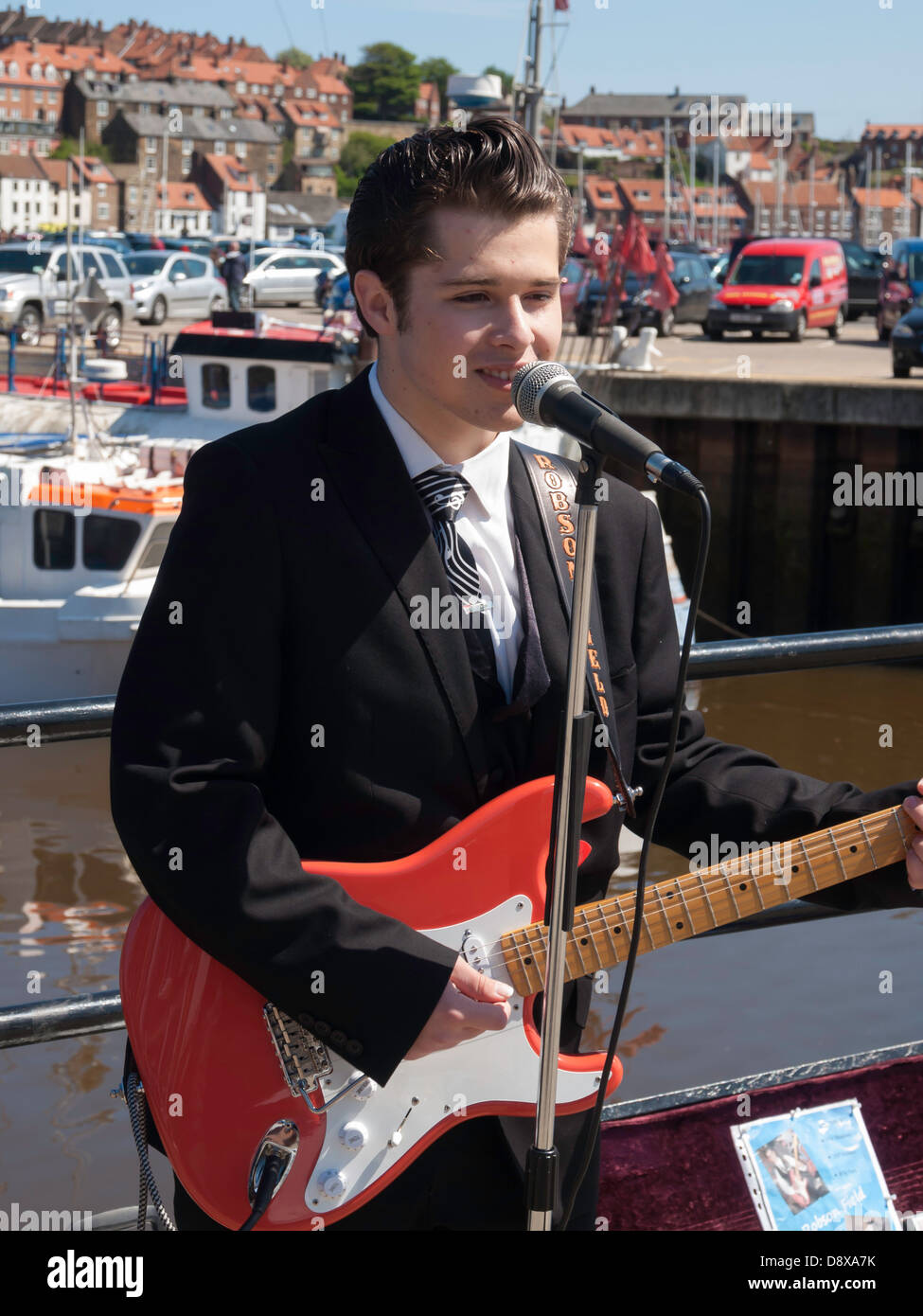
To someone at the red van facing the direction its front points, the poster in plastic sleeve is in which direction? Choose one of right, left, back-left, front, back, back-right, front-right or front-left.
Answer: front-left

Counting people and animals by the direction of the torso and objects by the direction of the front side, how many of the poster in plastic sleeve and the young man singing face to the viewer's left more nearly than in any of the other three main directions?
0

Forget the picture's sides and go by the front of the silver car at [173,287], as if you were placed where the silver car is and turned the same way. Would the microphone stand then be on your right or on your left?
on your left

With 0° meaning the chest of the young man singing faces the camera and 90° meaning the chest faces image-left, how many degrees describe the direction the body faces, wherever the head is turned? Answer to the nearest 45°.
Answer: approximately 315°

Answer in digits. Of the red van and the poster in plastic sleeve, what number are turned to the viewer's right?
0

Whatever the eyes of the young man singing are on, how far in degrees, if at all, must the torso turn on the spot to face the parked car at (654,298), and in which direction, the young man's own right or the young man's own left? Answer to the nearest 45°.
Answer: approximately 135° to the young man's own left

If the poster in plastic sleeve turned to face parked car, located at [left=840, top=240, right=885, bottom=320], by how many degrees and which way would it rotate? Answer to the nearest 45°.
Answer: approximately 180°

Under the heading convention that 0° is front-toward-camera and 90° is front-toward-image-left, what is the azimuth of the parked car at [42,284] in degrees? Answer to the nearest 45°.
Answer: approximately 45°
